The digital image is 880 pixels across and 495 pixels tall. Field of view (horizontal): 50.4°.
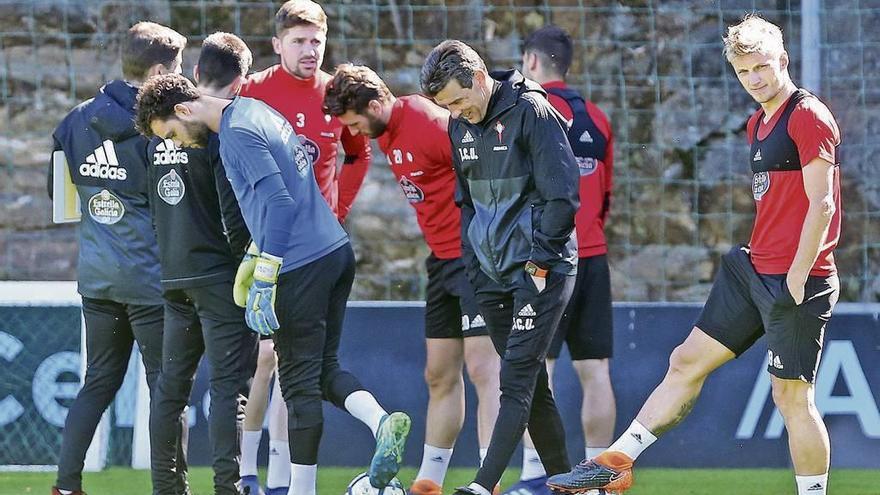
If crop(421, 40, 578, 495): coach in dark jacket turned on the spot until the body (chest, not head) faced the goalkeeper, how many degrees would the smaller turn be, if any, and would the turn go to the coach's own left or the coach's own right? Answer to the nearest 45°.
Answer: approximately 45° to the coach's own right

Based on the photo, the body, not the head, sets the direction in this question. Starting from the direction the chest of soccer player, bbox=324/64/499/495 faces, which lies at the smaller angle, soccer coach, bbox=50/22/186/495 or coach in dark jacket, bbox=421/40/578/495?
the soccer coach

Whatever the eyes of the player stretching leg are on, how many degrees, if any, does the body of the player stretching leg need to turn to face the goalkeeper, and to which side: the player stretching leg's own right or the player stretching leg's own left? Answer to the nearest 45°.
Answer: approximately 45° to the player stretching leg's own right

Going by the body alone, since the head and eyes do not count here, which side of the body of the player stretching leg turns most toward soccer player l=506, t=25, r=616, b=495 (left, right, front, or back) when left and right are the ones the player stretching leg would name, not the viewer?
right

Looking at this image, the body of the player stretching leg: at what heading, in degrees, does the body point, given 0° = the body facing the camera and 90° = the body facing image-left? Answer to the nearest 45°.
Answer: approximately 45°

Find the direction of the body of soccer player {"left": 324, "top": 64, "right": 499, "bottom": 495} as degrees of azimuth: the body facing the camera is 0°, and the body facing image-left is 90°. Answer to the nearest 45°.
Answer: approximately 45°

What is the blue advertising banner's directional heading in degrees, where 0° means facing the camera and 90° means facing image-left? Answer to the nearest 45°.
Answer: approximately 0°

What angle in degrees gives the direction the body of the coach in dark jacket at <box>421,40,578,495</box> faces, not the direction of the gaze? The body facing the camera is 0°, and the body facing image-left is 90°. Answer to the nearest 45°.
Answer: approximately 45°
